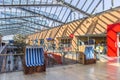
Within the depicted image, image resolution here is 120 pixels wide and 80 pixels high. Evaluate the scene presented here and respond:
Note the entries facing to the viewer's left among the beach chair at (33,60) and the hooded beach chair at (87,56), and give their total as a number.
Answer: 0

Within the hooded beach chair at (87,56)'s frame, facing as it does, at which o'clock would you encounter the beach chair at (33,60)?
the beach chair at (33,60) is roughly at 3 o'clock from the hooded beach chair at (87,56).

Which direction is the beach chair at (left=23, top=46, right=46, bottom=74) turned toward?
toward the camera

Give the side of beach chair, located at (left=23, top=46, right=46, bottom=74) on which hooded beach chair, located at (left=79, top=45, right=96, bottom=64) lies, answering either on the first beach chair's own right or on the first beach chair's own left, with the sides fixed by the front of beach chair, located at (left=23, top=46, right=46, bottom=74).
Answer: on the first beach chair's own left

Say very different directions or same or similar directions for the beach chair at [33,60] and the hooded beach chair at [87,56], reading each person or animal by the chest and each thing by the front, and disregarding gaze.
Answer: same or similar directions
